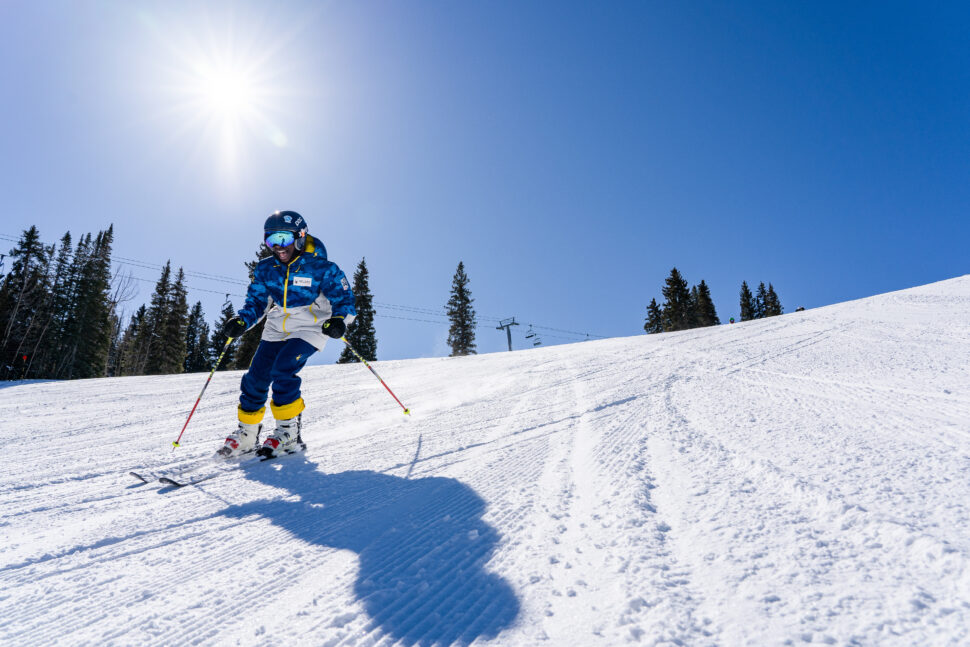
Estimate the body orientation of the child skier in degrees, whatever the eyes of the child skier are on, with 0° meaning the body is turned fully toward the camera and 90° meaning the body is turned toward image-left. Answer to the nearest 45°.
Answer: approximately 45°

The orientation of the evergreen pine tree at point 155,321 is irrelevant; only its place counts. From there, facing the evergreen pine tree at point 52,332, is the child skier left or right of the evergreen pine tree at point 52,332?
left

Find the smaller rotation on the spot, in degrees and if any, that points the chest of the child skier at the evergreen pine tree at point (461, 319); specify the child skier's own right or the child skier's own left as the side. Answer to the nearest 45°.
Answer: approximately 180°

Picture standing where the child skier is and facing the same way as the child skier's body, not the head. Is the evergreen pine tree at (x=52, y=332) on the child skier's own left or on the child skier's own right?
on the child skier's own right

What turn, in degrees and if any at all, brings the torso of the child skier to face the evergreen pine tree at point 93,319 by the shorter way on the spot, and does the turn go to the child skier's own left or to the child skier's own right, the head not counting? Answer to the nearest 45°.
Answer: approximately 135° to the child skier's own right

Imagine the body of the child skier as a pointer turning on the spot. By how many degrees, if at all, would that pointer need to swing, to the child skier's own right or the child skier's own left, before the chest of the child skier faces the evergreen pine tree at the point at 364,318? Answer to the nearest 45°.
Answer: approximately 135° to the child skier's own right
